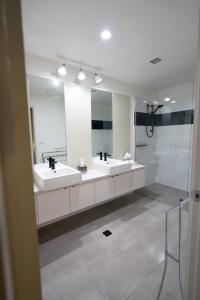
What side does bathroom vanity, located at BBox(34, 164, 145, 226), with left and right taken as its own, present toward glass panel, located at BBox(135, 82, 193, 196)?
left

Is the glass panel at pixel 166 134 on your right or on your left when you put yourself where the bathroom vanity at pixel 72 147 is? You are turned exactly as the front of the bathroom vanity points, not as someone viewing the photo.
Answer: on your left

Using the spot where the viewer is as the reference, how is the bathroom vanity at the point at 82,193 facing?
facing the viewer and to the right of the viewer
